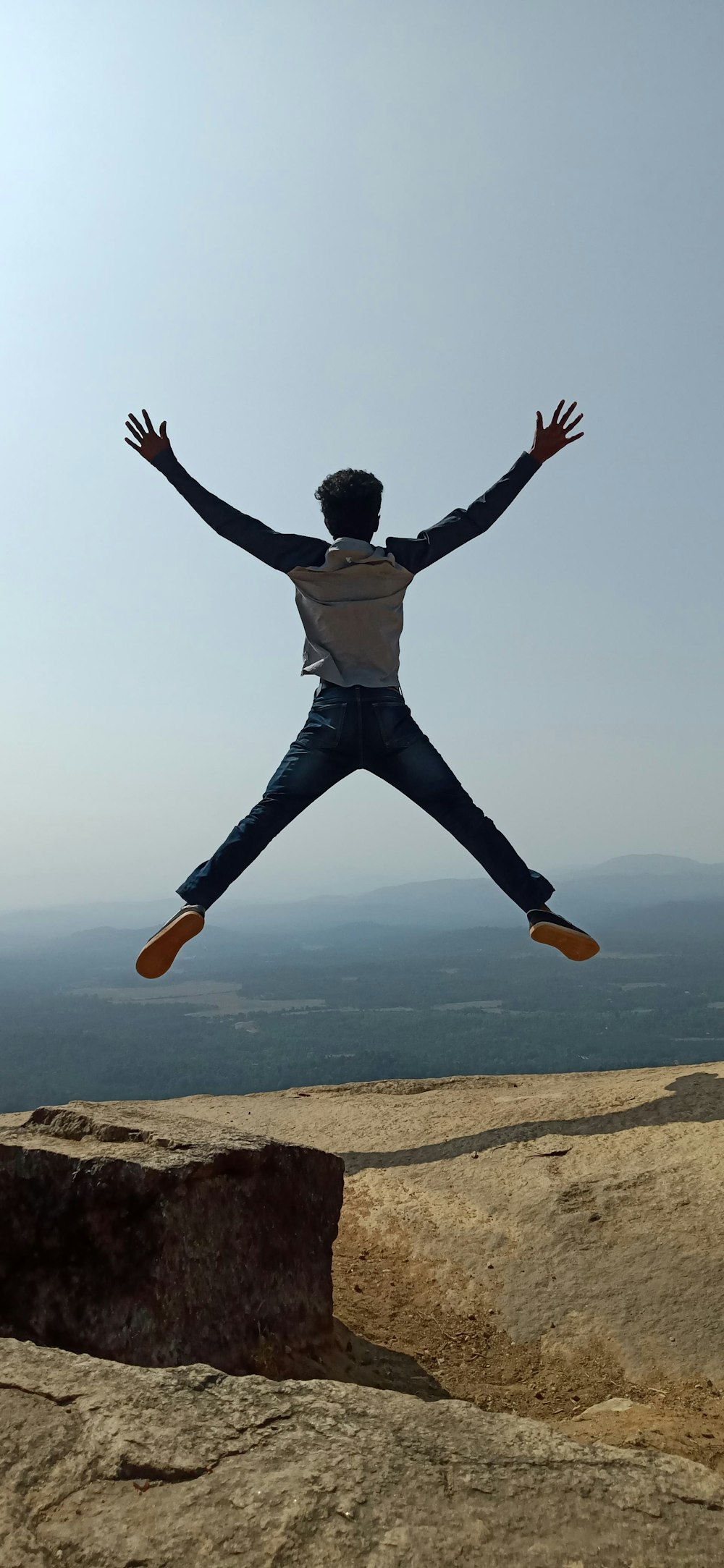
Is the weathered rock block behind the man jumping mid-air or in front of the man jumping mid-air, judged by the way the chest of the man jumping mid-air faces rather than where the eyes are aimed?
behind

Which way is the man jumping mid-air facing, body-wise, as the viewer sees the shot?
away from the camera
